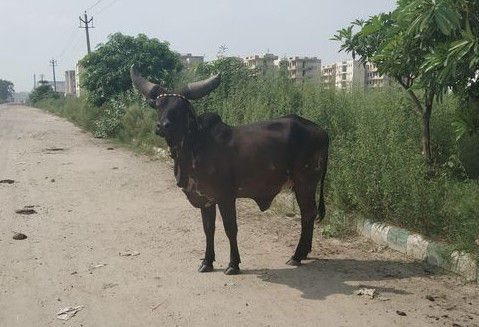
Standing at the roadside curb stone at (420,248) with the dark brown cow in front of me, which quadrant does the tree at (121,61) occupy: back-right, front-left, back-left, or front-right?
front-right

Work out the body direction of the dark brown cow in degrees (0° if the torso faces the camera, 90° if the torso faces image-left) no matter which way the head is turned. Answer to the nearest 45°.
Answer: approximately 45°

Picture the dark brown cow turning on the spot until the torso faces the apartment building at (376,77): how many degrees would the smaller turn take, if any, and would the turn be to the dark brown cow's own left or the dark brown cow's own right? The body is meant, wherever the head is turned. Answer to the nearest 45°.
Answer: approximately 180°

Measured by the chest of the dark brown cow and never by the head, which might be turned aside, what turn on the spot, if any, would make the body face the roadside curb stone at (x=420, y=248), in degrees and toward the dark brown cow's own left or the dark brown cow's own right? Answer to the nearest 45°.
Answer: approximately 135° to the dark brown cow's own left

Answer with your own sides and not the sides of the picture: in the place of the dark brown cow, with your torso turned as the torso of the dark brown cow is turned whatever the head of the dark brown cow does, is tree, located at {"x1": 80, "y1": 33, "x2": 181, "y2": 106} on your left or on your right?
on your right
